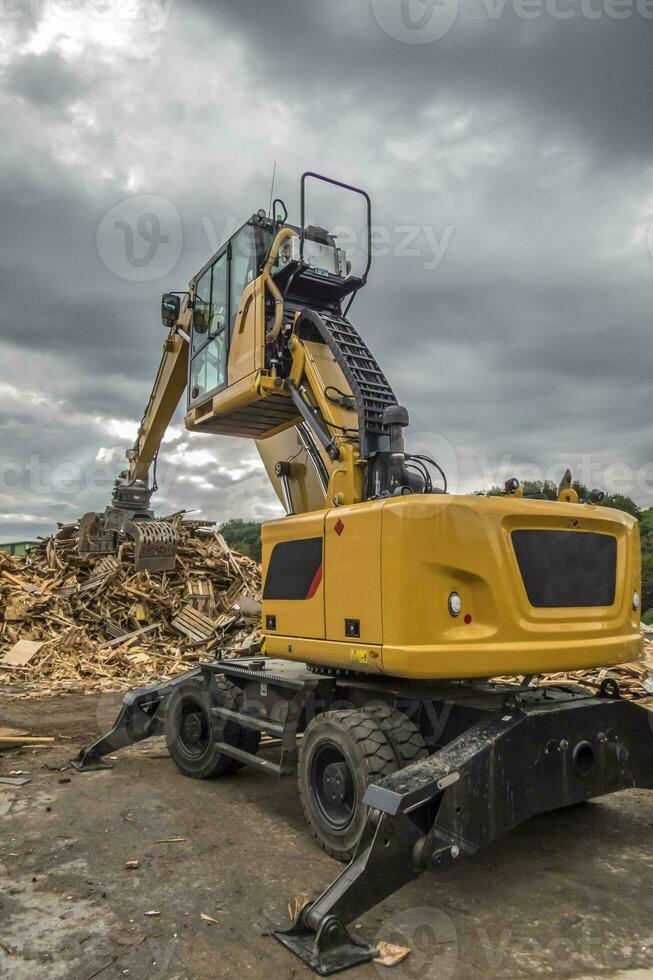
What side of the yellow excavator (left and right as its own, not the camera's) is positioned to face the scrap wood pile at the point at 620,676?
right

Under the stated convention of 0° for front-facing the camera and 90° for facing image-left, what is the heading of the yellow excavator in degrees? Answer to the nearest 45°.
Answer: approximately 135°

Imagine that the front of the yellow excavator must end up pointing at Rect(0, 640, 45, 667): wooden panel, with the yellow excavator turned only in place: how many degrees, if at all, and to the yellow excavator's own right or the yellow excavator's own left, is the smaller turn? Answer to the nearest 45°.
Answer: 0° — it already faces it

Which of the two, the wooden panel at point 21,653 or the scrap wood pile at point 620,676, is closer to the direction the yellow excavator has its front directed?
the wooden panel

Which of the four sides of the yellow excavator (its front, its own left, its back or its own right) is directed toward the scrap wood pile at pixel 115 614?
front
